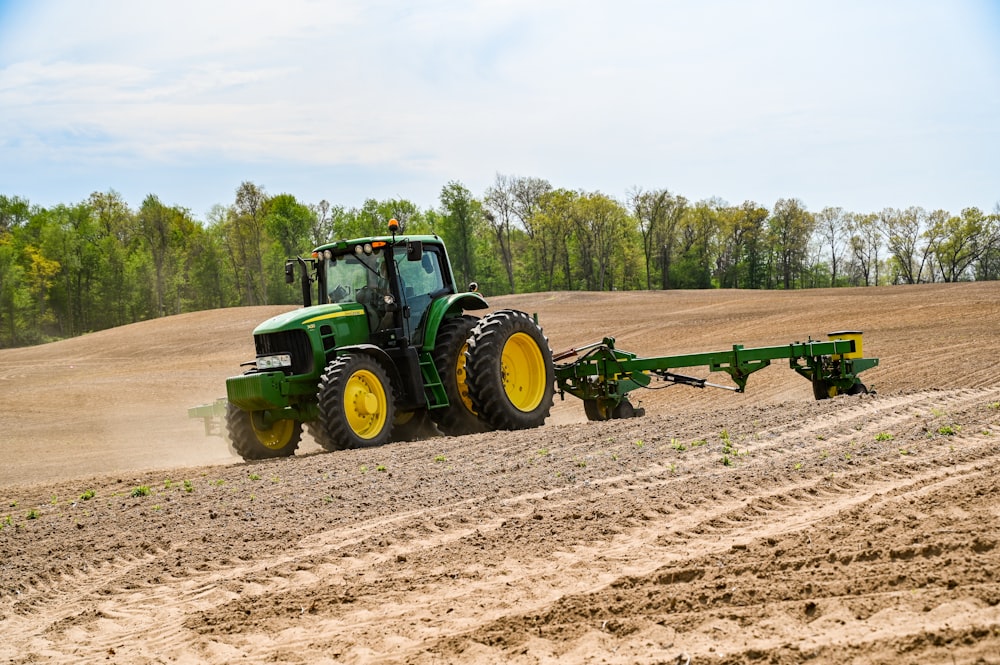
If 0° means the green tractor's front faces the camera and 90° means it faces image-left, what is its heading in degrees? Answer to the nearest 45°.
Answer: approximately 45°
